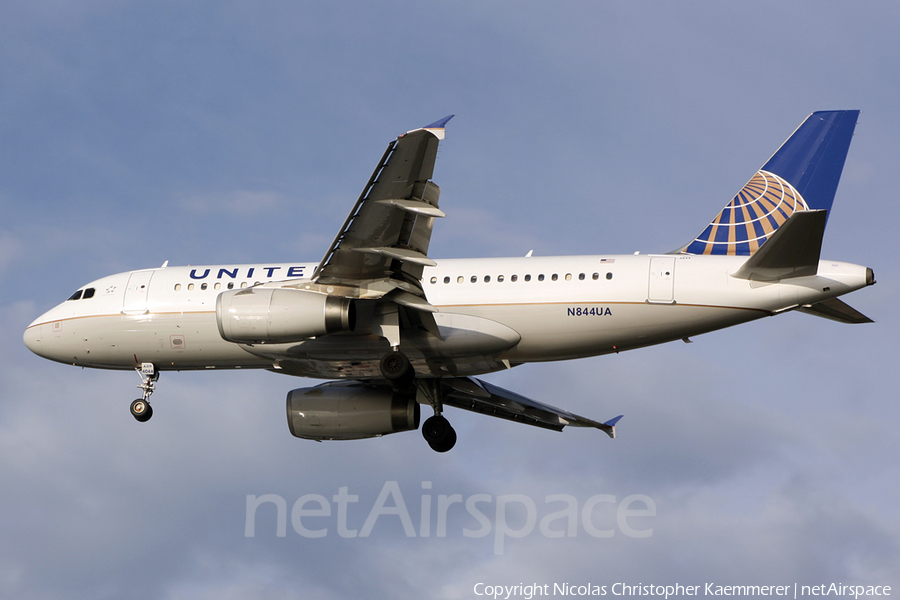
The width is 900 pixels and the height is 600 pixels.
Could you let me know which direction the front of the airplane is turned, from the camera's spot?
facing to the left of the viewer
